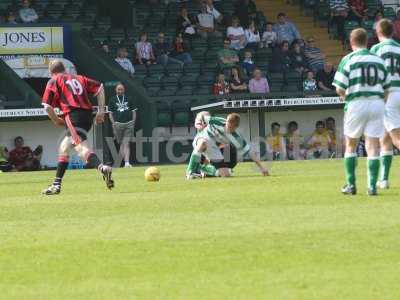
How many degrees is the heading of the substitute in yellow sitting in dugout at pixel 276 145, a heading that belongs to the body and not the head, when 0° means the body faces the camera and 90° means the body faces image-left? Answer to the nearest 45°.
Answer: approximately 0°

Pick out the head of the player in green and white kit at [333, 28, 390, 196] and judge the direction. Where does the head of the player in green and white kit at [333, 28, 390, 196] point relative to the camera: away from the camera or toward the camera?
away from the camera

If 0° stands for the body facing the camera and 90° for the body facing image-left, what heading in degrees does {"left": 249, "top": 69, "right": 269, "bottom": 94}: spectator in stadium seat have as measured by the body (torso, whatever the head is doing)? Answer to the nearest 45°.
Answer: approximately 0°

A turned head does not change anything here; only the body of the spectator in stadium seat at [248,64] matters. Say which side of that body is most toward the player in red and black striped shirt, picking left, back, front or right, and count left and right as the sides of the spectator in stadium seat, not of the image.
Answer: front

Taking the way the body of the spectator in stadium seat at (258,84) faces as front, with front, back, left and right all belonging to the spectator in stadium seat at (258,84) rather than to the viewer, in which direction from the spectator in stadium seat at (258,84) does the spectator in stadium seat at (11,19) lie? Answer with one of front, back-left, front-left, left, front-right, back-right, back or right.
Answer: right

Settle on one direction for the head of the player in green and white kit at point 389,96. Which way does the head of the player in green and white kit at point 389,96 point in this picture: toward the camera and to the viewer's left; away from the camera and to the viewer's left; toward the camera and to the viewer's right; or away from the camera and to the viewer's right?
away from the camera and to the viewer's left

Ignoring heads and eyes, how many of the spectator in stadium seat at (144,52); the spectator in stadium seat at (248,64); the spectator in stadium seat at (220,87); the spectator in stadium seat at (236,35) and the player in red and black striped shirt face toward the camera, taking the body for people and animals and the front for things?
4

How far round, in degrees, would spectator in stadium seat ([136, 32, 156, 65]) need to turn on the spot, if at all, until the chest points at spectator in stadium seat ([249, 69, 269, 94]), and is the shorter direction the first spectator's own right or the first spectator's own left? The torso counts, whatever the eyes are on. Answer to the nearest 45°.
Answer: approximately 90° to the first spectator's own left
